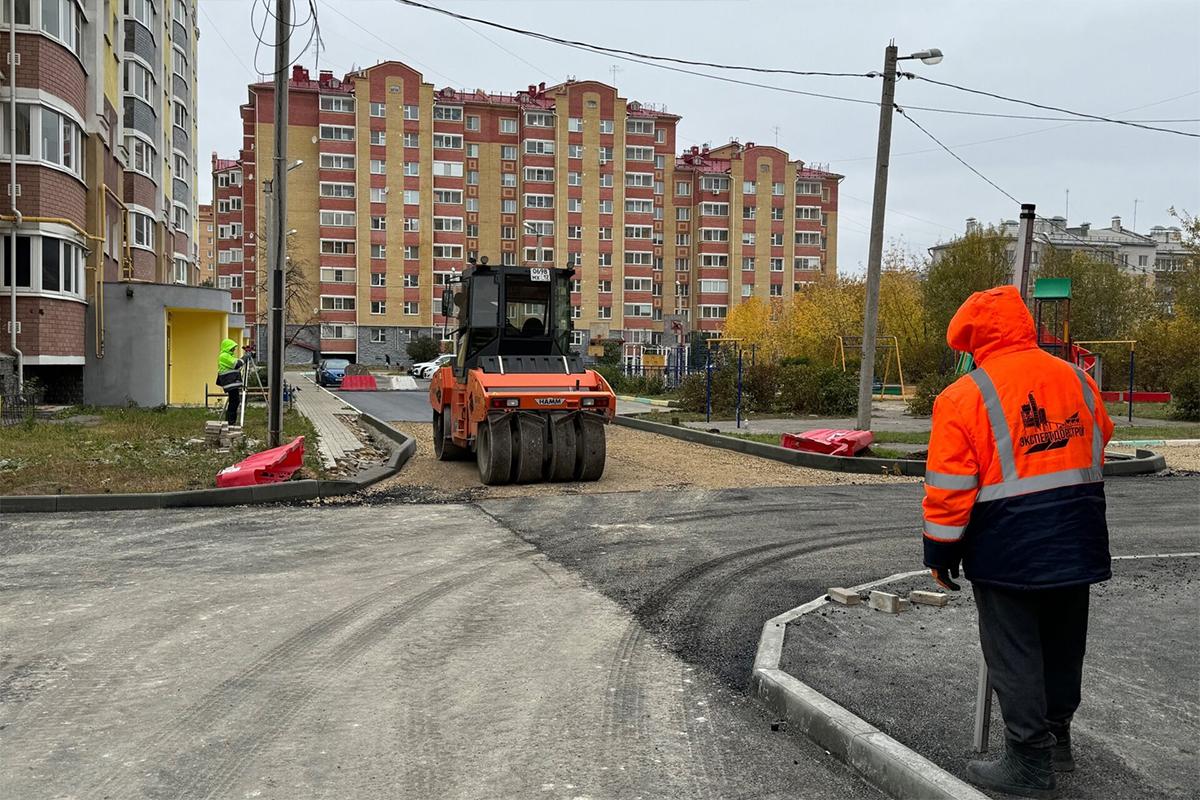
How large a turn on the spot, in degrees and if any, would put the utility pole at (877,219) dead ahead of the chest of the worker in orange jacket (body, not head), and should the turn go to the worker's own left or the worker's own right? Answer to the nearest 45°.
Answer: approximately 45° to the worker's own right

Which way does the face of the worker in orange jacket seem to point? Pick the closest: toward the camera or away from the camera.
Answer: away from the camera

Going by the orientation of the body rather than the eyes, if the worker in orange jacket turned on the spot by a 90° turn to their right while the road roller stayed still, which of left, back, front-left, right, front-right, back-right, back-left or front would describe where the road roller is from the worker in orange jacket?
left

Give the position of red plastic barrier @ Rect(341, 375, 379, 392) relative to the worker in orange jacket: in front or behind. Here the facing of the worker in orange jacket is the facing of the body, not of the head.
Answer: in front

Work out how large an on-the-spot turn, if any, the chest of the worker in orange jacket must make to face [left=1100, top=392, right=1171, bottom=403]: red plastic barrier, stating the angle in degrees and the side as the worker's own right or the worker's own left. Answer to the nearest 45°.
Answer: approximately 45° to the worker's own right

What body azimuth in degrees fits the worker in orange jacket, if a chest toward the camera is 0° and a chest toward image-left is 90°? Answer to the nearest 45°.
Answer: approximately 135°

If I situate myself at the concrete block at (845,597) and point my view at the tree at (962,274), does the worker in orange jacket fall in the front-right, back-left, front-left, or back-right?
back-right

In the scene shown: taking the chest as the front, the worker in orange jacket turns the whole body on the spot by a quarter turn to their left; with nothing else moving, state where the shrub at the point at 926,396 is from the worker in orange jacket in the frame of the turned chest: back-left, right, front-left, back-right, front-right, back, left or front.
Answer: back-right

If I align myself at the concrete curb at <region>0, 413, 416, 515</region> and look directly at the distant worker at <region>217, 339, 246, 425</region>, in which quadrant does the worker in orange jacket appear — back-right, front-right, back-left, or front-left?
back-right

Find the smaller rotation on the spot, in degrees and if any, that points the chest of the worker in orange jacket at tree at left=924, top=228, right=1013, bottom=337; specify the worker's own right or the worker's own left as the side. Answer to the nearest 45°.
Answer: approximately 45° to the worker's own right

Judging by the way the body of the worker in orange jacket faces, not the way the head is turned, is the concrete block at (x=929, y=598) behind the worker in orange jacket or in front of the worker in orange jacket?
in front
